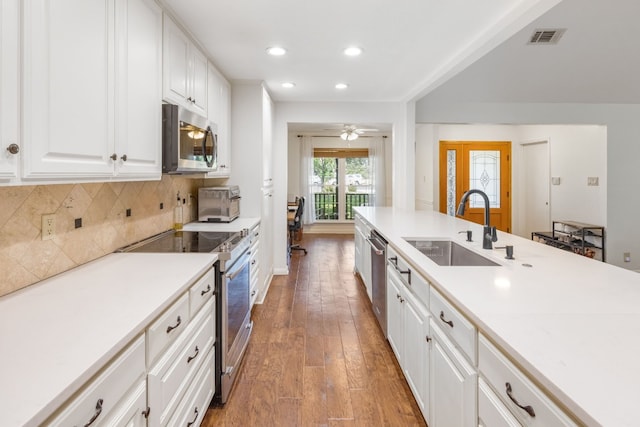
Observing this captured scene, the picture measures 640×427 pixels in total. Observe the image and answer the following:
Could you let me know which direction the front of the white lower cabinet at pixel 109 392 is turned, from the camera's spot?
facing the viewer and to the right of the viewer

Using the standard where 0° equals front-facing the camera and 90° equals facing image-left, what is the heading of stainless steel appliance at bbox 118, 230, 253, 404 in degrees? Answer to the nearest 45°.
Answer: approximately 270°

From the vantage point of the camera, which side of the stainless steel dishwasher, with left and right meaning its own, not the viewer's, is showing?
left

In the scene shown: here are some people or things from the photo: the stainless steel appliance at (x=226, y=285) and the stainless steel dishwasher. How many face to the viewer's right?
1

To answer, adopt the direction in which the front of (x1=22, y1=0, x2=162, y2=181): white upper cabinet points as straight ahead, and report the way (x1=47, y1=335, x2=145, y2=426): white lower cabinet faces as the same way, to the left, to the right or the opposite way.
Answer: the same way

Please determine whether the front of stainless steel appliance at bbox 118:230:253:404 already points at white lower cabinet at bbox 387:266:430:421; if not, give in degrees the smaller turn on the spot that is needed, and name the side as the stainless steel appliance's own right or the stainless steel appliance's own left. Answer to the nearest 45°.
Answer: approximately 45° to the stainless steel appliance's own right

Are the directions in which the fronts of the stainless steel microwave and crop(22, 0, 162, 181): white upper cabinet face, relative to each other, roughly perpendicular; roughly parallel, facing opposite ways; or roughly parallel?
roughly parallel

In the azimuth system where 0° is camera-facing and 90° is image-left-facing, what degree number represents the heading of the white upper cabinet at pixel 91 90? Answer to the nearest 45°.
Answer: approximately 315°

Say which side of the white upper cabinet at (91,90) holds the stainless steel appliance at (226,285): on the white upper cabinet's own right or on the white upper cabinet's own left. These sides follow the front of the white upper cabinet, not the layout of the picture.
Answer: on the white upper cabinet's own left
